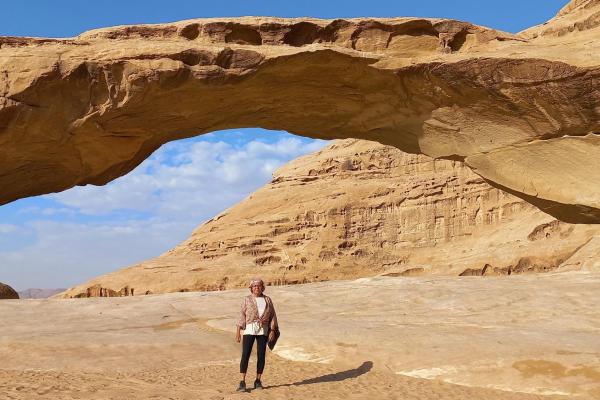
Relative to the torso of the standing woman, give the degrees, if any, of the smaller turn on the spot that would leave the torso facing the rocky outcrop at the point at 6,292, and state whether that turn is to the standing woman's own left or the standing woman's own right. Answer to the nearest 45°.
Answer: approximately 135° to the standing woman's own right

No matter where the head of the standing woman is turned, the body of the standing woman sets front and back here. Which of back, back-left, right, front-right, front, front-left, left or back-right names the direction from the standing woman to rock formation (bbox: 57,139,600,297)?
back

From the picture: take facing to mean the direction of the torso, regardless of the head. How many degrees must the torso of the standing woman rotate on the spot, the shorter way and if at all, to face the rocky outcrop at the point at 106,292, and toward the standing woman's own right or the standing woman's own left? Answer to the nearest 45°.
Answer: approximately 180°

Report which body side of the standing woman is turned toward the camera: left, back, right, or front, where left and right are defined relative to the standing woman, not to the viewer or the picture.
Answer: front

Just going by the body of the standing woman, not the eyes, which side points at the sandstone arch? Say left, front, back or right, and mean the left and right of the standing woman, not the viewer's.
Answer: back
